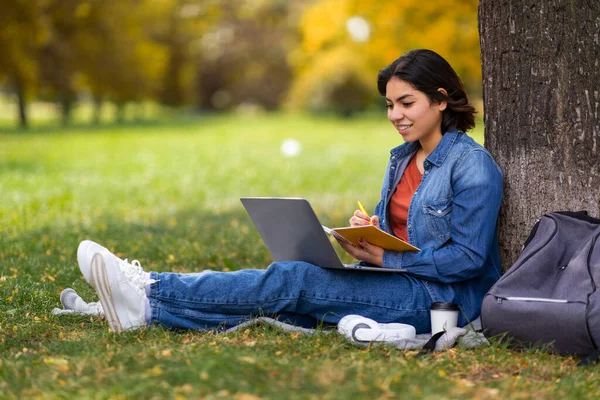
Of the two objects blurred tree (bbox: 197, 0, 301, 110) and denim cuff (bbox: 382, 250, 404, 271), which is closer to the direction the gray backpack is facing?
the denim cuff

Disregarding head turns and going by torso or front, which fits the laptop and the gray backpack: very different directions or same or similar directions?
very different directions

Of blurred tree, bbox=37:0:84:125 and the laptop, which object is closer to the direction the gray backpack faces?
the laptop

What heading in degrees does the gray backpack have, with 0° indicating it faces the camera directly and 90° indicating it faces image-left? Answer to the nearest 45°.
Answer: approximately 45°

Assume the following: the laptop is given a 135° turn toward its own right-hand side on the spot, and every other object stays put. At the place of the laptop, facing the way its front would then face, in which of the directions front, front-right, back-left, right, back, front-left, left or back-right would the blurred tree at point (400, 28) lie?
back

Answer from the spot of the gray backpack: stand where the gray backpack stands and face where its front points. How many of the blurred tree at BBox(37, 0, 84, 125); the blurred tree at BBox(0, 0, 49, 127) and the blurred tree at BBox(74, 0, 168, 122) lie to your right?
3

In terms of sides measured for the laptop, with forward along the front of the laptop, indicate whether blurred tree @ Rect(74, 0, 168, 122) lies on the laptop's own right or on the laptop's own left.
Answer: on the laptop's own left

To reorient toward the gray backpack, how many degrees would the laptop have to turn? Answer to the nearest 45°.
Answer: approximately 45° to its right

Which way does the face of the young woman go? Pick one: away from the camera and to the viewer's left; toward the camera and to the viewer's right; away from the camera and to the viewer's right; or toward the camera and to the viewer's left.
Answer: toward the camera and to the viewer's left

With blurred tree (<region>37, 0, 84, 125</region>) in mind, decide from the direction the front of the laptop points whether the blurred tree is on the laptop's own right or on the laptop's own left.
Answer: on the laptop's own left

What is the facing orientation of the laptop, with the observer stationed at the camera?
facing away from the viewer and to the right of the viewer

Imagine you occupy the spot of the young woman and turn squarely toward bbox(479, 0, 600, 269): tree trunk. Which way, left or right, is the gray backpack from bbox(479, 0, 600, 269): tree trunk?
right

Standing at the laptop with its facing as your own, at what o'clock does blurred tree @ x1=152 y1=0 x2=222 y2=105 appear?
The blurred tree is roughly at 10 o'clock from the laptop.
